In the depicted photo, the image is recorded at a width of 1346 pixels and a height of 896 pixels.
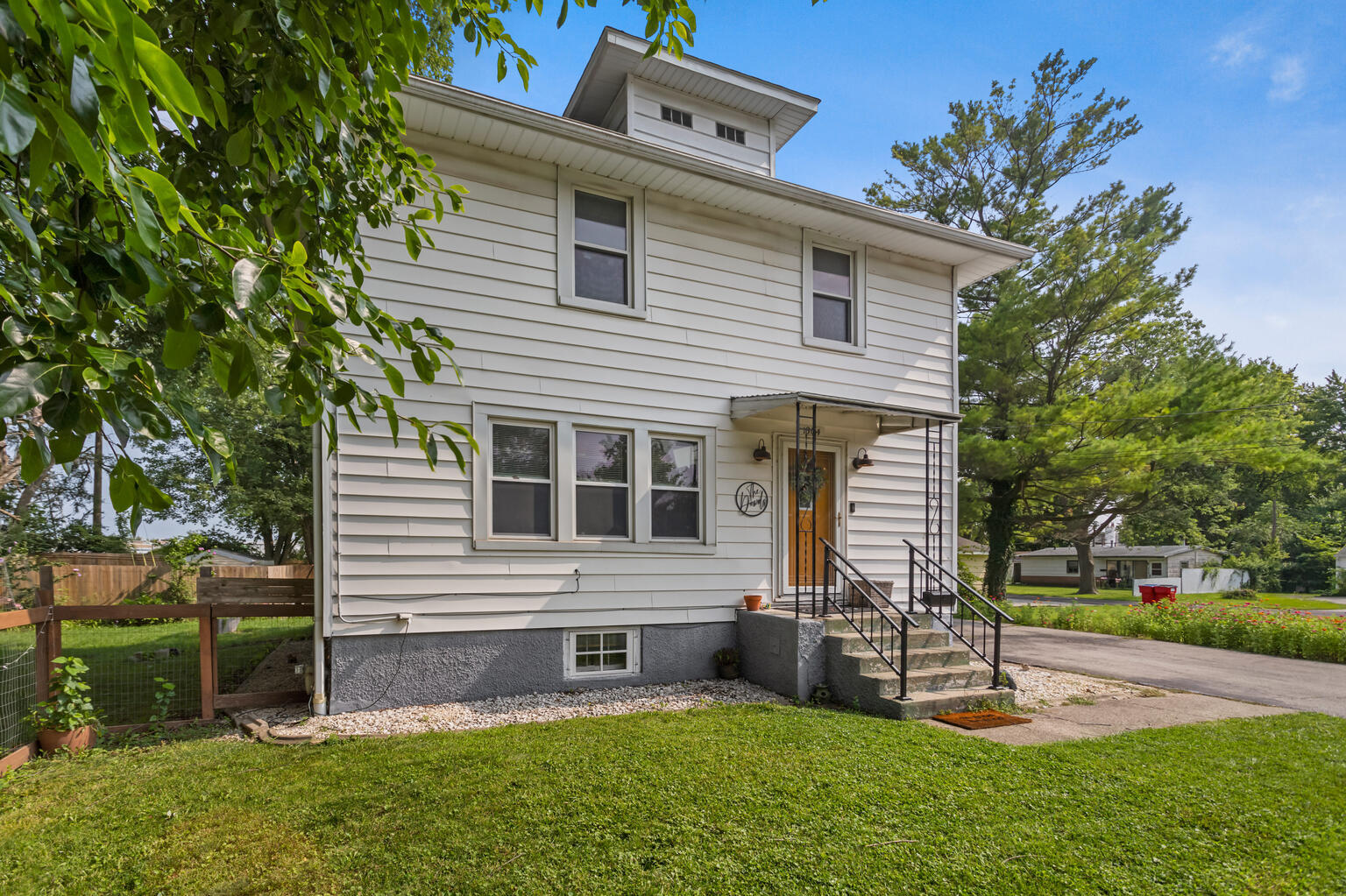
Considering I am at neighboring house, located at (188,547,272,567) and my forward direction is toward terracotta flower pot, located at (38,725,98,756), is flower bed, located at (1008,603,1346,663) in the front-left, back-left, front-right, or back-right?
front-left

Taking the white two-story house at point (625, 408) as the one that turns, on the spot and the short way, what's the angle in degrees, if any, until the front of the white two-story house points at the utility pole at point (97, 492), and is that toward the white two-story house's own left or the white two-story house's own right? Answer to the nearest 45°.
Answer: approximately 180°

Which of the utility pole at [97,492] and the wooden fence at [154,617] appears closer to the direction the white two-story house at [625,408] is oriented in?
the wooden fence

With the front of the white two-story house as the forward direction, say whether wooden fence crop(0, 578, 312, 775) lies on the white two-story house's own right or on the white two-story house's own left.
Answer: on the white two-story house's own right

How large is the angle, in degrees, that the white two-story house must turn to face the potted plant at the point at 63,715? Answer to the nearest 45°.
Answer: approximately 90° to its right

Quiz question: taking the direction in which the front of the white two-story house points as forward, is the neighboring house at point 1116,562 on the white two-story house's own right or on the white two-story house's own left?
on the white two-story house's own left

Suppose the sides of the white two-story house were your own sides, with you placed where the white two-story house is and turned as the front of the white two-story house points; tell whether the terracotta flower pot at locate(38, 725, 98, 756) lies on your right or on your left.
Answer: on your right

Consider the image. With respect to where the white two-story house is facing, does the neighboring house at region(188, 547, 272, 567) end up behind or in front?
behind

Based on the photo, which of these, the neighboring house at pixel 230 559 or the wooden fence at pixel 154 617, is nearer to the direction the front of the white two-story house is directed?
the wooden fence

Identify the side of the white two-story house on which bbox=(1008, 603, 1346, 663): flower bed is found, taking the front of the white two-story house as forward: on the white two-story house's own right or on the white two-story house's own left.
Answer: on the white two-story house's own left
